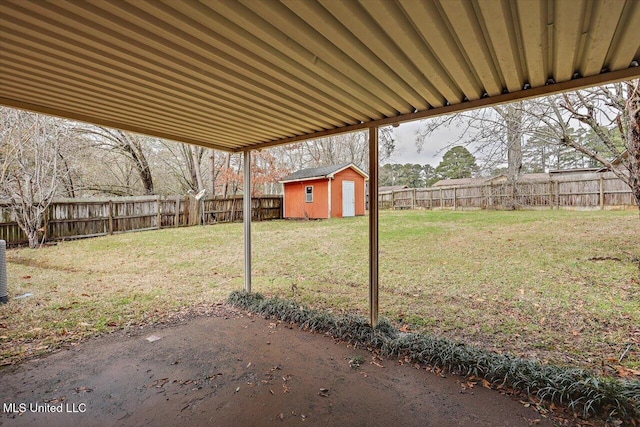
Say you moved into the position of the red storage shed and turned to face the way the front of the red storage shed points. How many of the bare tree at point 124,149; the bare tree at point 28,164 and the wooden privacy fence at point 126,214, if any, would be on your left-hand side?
0

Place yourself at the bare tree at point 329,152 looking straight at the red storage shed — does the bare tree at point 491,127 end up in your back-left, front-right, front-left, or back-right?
front-left

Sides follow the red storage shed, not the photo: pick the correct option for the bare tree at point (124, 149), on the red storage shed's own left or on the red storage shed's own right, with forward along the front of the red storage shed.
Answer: on the red storage shed's own right

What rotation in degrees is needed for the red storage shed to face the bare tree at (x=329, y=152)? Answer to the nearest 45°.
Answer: approximately 135° to its left

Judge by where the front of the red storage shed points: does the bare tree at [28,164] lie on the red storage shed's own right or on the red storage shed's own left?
on the red storage shed's own right

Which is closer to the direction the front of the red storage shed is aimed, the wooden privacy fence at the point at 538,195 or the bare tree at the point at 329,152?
the wooden privacy fence

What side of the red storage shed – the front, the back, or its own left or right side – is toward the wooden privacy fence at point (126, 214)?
right

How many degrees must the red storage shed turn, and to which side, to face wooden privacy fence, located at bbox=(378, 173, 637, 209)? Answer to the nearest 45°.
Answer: approximately 45° to its left

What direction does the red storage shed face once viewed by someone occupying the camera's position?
facing the viewer and to the right of the viewer
